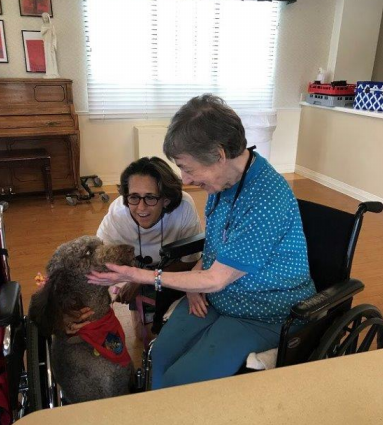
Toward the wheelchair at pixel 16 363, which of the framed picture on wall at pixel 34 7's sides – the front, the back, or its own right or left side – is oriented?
front

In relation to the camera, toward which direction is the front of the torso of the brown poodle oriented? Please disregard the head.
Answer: to the viewer's right

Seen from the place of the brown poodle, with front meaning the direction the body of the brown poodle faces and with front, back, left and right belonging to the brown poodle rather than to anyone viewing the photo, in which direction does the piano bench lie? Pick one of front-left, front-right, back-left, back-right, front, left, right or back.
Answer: left

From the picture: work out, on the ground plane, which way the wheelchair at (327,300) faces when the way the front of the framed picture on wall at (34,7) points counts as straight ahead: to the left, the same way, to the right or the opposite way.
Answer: to the right

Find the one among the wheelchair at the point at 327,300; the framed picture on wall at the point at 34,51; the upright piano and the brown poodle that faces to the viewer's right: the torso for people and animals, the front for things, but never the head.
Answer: the brown poodle

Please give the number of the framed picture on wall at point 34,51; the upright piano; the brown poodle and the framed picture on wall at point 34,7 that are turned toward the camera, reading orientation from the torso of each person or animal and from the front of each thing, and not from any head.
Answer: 3

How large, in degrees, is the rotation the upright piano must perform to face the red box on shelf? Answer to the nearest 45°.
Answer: approximately 90° to its left

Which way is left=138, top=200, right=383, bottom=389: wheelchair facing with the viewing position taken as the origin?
facing the viewer and to the left of the viewer

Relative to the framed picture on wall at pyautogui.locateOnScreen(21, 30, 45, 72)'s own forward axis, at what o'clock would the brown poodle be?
The brown poodle is roughly at 12 o'clock from the framed picture on wall.

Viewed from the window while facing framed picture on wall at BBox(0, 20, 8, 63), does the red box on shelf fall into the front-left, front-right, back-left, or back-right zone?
back-left

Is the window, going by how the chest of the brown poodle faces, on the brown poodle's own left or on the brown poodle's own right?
on the brown poodle's own left

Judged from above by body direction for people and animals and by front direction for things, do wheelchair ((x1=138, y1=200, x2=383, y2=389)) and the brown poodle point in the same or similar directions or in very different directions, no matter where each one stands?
very different directions

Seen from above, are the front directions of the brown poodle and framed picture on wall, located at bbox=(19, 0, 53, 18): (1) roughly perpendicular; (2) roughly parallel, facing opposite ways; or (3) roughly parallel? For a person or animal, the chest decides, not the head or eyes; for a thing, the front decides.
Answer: roughly perpendicular
